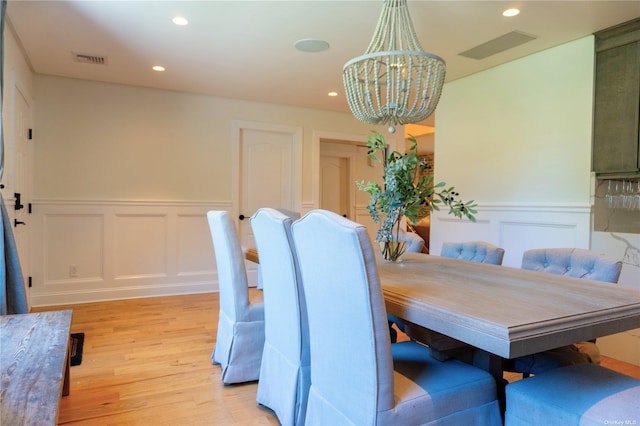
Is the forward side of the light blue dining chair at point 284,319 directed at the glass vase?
yes

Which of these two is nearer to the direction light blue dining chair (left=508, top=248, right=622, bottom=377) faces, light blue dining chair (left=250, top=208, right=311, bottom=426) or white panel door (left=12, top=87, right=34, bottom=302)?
the light blue dining chair

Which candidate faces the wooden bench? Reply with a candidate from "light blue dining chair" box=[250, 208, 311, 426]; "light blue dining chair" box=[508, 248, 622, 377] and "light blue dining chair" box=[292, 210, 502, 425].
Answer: "light blue dining chair" box=[508, 248, 622, 377]

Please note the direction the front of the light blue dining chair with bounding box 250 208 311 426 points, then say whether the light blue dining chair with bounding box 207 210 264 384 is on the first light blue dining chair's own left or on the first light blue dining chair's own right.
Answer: on the first light blue dining chair's own left

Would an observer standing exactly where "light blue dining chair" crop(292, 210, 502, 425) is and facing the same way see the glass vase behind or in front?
in front

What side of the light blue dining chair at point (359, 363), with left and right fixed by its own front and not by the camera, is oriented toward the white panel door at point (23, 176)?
left

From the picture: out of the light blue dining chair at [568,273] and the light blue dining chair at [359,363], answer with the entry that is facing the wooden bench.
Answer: the light blue dining chair at [568,273]

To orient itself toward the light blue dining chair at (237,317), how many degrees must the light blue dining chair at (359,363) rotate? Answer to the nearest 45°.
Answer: approximately 90° to its left

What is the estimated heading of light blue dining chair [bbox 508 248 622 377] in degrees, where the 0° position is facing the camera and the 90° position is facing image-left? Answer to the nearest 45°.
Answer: approximately 45°

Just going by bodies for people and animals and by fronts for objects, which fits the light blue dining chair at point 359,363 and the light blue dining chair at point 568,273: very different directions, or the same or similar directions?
very different directions

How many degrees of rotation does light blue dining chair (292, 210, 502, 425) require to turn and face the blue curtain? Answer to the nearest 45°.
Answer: approximately 135° to its left

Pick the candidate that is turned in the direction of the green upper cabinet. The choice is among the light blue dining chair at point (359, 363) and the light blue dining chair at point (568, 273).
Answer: the light blue dining chair at point (359, 363)

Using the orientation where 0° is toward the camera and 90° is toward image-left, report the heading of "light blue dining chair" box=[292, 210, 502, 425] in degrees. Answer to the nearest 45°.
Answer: approximately 225°
